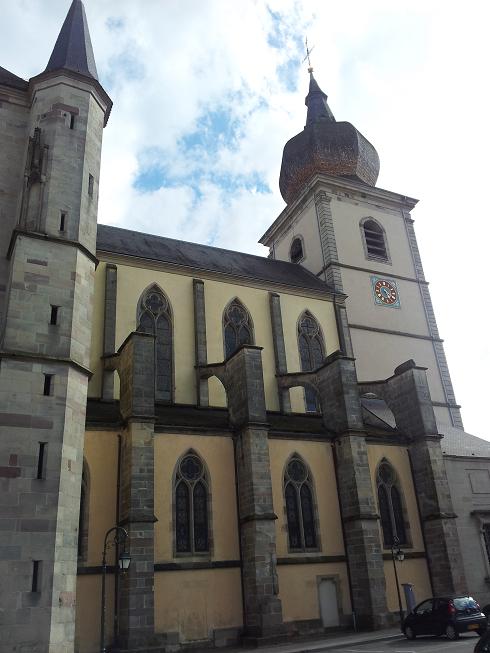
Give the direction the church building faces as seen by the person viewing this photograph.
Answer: facing away from the viewer and to the right of the viewer
